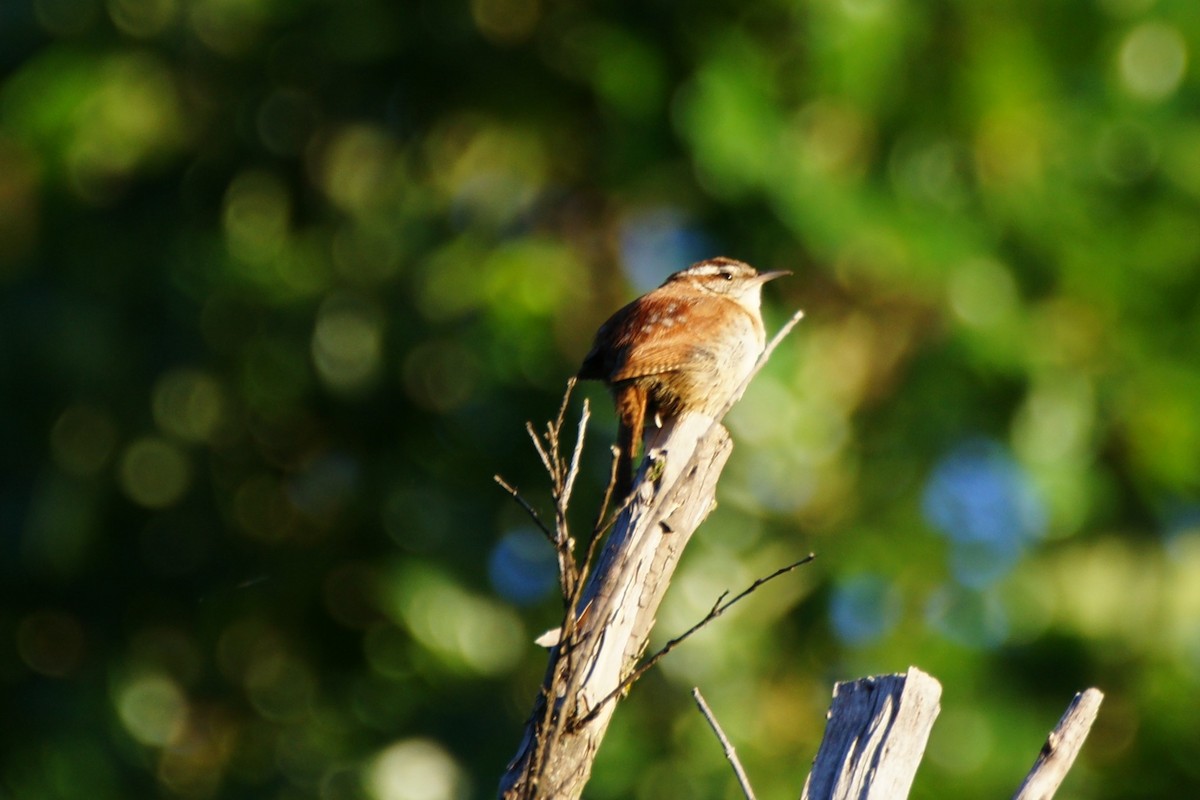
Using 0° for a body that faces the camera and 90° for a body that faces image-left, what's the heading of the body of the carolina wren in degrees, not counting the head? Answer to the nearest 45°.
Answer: approximately 270°

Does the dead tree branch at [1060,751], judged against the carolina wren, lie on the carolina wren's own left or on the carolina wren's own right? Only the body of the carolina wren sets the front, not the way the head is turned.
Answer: on the carolina wren's own right
